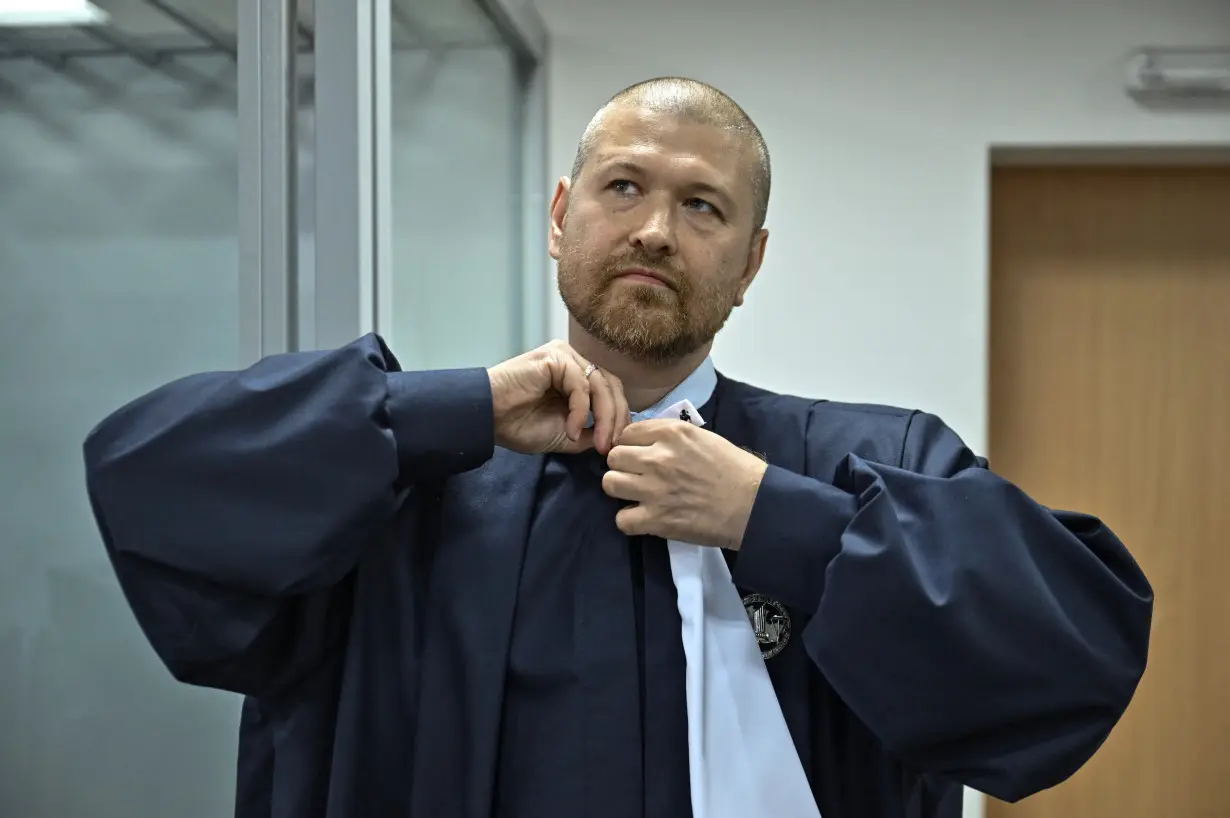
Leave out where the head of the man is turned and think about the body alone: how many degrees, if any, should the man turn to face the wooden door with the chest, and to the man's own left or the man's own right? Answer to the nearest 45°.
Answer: approximately 135° to the man's own left

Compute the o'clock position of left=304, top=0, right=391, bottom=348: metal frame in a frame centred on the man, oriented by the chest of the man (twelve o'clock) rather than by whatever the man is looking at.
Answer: The metal frame is roughly at 5 o'clock from the man.

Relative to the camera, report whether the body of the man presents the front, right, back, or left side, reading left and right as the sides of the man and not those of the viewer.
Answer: front

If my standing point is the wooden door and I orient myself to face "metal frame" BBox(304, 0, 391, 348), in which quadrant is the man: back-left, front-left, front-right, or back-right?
front-left

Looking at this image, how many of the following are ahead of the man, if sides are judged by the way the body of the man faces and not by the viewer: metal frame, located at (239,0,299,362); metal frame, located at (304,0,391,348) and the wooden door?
0

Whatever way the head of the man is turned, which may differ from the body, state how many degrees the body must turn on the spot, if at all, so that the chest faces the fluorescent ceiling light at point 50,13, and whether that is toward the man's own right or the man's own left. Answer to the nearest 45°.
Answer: approximately 90° to the man's own right

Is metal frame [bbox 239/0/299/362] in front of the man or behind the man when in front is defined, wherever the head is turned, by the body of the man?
behind

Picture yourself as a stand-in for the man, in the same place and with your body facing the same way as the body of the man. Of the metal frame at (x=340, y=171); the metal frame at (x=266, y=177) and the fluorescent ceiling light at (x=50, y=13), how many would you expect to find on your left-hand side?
0
